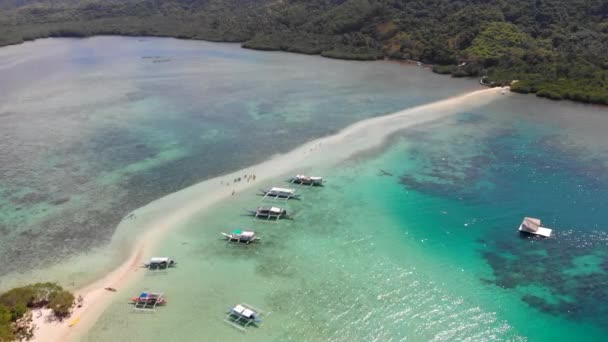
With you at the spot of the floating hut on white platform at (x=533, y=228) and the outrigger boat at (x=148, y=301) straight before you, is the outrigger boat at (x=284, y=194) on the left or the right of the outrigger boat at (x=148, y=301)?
right

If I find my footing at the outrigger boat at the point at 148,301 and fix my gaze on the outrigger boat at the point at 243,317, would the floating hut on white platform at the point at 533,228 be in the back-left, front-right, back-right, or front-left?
front-left

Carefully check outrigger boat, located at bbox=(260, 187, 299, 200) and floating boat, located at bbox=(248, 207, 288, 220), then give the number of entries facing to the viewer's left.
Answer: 2

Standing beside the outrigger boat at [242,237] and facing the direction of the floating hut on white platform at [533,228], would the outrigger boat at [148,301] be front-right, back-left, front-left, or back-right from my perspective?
back-right

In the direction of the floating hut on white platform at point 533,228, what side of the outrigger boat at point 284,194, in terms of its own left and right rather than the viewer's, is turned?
back

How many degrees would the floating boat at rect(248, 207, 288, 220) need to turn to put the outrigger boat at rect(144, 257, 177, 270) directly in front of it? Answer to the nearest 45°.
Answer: approximately 45° to its left

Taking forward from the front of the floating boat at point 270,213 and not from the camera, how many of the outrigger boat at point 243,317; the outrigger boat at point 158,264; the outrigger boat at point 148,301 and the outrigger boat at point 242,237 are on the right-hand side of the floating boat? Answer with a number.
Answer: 0

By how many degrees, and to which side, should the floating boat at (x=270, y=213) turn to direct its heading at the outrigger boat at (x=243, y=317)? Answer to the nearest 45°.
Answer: approximately 90° to its left

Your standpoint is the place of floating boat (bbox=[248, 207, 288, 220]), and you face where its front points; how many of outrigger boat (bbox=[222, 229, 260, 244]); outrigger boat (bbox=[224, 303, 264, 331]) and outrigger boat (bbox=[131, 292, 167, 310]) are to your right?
0

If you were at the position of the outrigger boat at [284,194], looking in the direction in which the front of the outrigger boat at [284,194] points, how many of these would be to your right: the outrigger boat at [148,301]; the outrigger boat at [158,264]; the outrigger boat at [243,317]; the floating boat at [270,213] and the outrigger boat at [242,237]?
0

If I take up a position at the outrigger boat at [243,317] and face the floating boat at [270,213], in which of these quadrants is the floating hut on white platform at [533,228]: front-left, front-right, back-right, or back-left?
front-right

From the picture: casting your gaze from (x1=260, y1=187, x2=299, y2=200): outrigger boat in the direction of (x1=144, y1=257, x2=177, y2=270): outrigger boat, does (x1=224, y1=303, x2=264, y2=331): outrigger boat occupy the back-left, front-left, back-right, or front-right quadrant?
front-left

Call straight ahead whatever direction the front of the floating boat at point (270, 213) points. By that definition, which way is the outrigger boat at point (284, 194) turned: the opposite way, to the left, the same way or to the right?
the same way

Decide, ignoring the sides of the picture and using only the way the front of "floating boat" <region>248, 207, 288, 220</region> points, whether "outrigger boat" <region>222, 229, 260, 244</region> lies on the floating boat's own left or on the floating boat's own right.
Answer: on the floating boat's own left

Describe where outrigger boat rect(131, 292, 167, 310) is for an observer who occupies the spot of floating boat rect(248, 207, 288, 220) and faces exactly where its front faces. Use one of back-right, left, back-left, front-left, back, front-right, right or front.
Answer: front-left

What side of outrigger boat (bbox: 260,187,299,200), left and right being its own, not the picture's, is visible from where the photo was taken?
left

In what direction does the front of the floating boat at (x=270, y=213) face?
to the viewer's left
